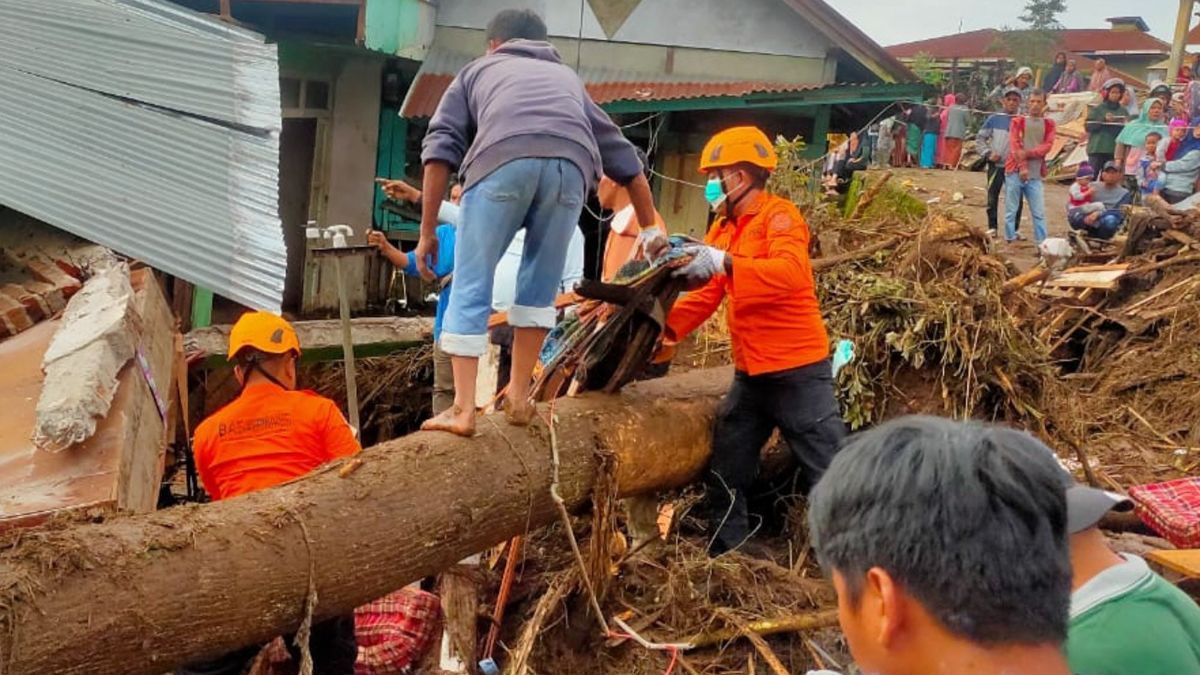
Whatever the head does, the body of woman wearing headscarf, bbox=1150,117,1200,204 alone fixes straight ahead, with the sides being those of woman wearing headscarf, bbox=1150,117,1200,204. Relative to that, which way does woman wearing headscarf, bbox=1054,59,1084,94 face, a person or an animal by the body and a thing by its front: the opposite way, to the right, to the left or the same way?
the same way

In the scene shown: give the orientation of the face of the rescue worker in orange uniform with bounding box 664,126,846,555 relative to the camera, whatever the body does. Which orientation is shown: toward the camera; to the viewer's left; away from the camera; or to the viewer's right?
to the viewer's left

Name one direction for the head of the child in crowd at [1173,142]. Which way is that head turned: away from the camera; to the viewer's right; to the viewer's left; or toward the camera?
toward the camera

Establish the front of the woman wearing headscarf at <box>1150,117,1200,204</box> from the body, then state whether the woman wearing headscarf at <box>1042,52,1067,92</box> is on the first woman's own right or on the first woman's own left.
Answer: on the first woman's own right

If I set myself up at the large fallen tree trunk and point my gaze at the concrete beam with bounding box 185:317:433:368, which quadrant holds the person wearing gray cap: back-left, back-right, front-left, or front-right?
back-right

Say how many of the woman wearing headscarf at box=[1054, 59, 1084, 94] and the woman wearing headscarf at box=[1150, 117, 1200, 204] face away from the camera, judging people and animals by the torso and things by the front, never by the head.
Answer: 0

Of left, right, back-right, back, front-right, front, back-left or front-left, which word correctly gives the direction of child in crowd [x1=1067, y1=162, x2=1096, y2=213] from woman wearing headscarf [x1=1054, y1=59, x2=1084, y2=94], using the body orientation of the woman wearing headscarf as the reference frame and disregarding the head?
front-left

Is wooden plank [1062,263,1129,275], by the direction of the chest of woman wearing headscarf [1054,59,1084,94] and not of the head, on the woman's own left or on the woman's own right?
on the woman's own left

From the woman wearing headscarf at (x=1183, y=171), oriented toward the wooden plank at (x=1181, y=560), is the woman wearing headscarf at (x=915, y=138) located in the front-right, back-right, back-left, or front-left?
back-right

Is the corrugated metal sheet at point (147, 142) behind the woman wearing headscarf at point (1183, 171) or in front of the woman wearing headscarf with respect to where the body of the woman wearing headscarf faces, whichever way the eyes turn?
in front

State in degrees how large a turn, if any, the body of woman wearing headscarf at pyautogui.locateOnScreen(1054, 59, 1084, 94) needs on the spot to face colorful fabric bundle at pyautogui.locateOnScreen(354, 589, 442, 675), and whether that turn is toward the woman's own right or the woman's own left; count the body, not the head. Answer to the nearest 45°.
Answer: approximately 45° to the woman's own left

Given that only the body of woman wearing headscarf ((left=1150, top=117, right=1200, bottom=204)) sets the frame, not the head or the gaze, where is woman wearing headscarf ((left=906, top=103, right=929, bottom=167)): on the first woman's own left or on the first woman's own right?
on the first woman's own right

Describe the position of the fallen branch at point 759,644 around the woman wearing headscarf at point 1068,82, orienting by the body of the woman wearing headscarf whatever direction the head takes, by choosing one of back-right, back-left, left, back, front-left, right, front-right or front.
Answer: front-left

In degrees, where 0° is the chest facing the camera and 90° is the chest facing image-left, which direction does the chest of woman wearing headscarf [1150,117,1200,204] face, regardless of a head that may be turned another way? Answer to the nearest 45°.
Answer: approximately 45°

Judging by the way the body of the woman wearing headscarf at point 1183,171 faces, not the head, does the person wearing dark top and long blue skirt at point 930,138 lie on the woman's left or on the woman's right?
on the woman's right

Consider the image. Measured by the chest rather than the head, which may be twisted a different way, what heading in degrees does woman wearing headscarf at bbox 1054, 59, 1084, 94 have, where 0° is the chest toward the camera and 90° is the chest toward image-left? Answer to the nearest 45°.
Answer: approximately 45°

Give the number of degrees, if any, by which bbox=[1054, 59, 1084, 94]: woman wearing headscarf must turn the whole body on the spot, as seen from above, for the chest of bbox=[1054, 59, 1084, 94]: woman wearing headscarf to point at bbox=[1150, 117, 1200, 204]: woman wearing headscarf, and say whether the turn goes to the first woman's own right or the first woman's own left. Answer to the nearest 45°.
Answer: approximately 45° to the first woman's own left
